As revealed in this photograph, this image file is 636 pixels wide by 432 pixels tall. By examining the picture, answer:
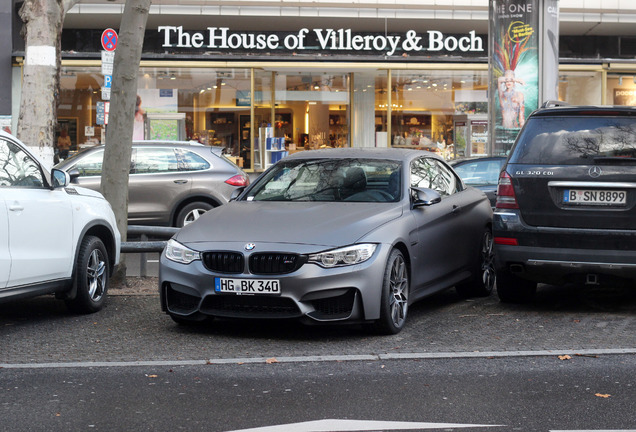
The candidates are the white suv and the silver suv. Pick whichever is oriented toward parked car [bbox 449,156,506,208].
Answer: the white suv

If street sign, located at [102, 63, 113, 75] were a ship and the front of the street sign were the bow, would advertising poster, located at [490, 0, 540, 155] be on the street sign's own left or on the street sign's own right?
on the street sign's own left

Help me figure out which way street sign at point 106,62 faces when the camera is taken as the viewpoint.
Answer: facing the viewer

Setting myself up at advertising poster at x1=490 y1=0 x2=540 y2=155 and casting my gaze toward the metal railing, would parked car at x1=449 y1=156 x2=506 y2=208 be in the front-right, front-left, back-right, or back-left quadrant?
front-left

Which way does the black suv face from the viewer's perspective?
away from the camera

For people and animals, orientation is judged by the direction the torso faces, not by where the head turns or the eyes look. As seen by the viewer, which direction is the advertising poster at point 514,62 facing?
toward the camera

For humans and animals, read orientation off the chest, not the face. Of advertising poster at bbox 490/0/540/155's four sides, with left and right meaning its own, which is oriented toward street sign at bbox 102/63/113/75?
right

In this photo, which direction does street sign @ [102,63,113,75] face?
toward the camera

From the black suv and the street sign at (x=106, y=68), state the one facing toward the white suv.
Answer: the street sign

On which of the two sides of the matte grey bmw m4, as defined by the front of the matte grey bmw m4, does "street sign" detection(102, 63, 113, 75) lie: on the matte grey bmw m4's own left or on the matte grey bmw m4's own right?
on the matte grey bmw m4's own right

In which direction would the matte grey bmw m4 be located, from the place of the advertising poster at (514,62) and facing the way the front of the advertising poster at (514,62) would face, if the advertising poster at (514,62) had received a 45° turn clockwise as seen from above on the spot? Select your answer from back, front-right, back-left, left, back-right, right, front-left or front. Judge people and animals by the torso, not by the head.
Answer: front-left

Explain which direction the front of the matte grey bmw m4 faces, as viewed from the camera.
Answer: facing the viewer and to the left of the viewer

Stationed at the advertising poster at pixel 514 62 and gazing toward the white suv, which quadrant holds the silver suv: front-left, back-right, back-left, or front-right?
front-right
